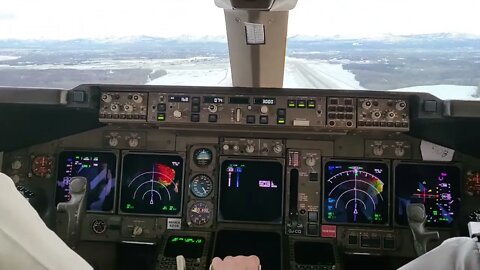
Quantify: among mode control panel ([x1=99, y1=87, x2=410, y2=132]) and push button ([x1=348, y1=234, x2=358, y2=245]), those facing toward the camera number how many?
2

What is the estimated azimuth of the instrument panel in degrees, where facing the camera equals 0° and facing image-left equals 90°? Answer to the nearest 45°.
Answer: approximately 0°

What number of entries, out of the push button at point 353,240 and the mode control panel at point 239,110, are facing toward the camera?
2

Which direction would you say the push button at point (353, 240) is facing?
toward the camera

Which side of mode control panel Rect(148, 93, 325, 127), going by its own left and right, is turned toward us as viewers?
front
